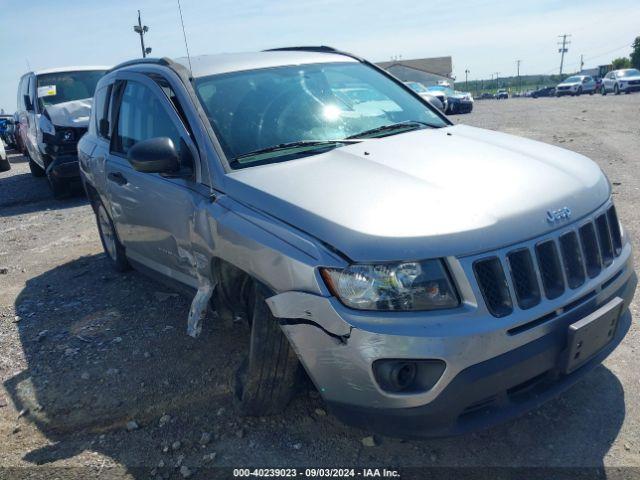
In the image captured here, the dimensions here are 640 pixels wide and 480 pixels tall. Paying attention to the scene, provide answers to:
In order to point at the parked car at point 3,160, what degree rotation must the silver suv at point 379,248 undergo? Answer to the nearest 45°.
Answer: approximately 180°

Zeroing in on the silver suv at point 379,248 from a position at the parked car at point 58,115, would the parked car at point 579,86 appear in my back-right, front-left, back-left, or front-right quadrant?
back-left

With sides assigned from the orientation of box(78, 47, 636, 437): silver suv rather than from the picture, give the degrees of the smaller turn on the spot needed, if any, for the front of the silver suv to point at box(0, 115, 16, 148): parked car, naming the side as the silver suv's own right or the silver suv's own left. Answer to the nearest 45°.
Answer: approximately 180°

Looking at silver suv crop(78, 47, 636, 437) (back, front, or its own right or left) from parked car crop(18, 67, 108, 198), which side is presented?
back

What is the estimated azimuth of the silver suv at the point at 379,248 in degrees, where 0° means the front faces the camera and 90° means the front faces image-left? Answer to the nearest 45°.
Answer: approximately 315°

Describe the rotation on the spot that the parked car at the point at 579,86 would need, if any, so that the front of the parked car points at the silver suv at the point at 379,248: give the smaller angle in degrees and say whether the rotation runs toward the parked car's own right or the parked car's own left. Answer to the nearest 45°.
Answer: approximately 45° to the parked car's own left

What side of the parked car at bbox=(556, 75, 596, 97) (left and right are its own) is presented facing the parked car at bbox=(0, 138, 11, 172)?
front

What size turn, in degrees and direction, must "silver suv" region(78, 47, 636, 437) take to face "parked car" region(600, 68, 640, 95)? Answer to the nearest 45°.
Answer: approximately 90° to its left

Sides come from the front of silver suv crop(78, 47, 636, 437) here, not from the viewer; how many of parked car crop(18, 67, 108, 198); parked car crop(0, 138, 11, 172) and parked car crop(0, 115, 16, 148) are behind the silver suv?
3

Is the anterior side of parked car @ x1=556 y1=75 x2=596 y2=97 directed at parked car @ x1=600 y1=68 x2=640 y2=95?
no

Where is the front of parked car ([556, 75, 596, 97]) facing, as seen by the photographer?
facing the viewer and to the left of the viewer
